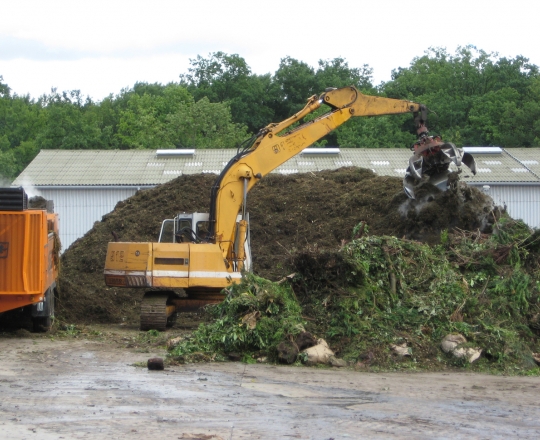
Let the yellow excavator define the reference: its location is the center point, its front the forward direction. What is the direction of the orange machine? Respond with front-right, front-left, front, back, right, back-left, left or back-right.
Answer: back-right

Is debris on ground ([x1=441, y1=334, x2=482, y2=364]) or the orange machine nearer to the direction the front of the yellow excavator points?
the debris on ground

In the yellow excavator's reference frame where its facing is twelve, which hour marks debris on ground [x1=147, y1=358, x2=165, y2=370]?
The debris on ground is roughly at 3 o'clock from the yellow excavator.

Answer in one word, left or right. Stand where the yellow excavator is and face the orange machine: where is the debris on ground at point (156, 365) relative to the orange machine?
left

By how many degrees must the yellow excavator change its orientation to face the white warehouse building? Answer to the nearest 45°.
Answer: approximately 90° to its left

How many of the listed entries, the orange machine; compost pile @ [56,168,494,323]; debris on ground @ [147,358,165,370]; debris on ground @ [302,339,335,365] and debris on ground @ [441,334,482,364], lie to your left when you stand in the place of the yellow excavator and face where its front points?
1

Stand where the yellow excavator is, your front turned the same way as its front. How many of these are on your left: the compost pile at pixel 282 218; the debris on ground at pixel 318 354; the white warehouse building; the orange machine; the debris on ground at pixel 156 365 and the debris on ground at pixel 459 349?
2

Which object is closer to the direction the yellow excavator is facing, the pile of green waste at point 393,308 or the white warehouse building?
the pile of green waste

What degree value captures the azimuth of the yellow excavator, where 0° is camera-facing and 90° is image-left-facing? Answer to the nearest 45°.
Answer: approximately 270°

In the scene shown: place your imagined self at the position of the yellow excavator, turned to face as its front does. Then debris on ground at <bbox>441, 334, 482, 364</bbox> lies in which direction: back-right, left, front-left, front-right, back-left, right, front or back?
front-right

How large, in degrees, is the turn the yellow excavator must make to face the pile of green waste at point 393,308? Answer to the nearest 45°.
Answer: approximately 45° to its right

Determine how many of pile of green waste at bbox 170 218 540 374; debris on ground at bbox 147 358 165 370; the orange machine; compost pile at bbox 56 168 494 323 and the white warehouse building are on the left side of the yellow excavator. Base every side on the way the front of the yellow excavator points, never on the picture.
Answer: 2

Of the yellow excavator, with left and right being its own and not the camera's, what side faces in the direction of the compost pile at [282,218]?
left

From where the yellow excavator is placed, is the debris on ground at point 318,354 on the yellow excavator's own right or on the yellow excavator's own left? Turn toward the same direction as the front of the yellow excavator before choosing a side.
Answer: on the yellow excavator's own right

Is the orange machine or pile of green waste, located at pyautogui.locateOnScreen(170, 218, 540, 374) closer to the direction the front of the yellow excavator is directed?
the pile of green waste

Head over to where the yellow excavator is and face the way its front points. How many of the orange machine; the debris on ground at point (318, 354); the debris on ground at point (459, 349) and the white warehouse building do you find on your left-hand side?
1
